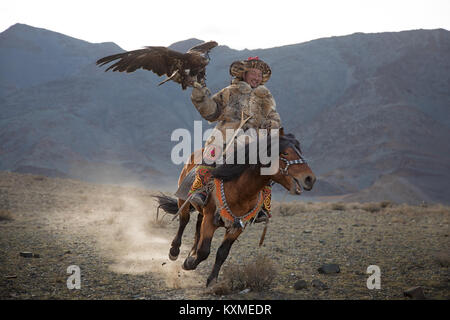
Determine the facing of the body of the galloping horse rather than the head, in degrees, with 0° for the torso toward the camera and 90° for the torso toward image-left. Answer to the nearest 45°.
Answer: approximately 315°
